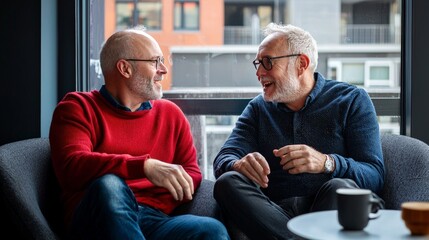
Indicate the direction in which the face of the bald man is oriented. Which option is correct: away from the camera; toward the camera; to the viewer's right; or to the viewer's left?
to the viewer's right

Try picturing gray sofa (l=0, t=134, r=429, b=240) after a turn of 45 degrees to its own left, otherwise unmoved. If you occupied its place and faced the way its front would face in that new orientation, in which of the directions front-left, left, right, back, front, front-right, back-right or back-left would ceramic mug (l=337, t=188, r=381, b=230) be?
front

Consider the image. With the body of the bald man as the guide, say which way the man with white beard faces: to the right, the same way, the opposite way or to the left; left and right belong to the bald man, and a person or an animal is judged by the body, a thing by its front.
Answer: to the right

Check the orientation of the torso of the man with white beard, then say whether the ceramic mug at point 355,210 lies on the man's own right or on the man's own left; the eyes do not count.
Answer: on the man's own left

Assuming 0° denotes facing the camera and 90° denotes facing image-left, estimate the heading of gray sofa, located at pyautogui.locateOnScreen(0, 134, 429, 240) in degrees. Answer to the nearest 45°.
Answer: approximately 0°

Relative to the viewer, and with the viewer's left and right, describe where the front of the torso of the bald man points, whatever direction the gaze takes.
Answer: facing the viewer and to the right of the viewer

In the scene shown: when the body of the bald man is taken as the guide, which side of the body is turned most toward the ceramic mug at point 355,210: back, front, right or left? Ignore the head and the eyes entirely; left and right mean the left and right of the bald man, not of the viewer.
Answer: front

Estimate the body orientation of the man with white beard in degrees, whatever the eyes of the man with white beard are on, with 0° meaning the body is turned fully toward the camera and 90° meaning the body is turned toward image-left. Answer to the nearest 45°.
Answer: approximately 45°

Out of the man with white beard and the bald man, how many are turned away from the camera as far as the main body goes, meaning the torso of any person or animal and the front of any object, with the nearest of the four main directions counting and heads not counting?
0
